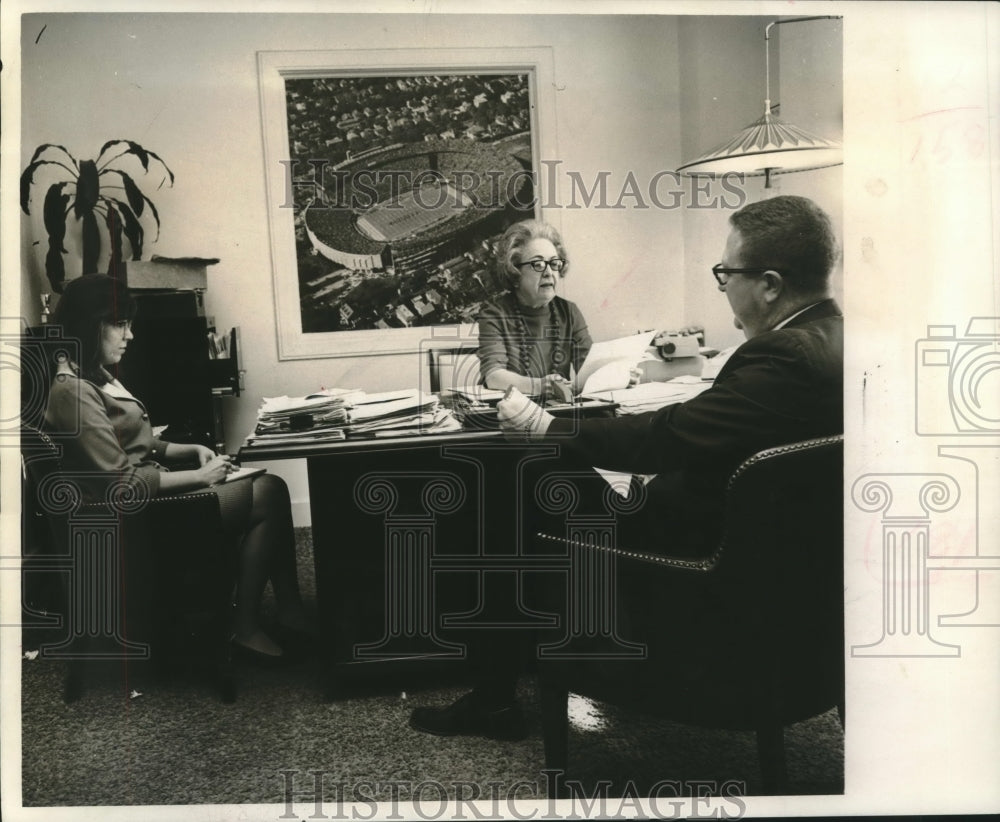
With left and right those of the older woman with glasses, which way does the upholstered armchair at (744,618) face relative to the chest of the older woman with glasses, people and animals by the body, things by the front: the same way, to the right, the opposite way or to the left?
the opposite way

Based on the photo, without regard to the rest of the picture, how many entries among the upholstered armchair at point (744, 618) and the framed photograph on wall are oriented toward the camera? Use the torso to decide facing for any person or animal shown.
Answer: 1

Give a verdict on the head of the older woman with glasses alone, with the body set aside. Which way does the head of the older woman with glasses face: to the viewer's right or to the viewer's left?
to the viewer's right

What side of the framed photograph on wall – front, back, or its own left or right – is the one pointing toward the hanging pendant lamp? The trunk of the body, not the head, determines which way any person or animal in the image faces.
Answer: left

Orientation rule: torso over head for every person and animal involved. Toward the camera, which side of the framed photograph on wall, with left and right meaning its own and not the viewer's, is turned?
front

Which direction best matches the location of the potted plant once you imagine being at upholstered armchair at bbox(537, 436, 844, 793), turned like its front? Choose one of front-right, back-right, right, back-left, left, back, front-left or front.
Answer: front-left

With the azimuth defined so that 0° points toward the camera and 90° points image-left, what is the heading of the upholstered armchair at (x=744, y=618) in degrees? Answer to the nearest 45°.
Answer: approximately 135°

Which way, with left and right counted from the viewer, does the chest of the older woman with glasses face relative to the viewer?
facing the viewer and to the right of the viewer
